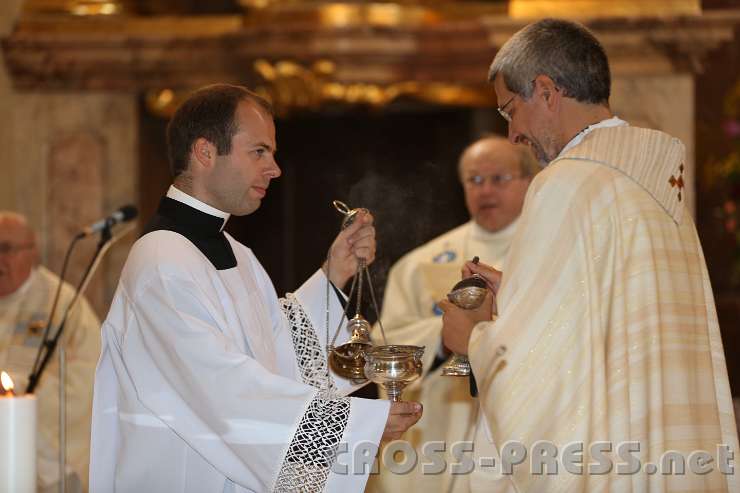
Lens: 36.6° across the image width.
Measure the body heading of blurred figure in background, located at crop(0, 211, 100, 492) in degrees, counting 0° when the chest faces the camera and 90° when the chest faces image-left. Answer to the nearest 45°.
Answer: approximately 0°

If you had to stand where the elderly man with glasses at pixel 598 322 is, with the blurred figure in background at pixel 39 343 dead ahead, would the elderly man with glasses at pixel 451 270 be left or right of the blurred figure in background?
right

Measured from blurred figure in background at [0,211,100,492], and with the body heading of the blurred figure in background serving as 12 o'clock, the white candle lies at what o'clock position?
The white candle is roughly at 12 o'clock from the blurred figure in background.

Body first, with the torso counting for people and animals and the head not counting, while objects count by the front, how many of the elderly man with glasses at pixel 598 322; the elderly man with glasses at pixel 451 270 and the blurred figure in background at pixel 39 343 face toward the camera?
2

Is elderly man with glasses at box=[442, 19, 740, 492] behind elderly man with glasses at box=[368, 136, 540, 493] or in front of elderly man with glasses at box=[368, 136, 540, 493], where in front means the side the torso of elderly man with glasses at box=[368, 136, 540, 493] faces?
in front

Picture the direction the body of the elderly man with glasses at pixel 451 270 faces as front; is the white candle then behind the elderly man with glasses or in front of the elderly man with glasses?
in front

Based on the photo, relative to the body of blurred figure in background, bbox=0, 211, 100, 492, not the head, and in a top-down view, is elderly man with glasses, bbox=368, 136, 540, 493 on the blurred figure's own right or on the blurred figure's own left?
on the blurred figure's own left

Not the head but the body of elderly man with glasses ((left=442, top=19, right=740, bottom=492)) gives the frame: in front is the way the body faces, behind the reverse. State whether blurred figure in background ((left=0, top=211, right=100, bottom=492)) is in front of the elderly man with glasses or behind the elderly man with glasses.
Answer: in front

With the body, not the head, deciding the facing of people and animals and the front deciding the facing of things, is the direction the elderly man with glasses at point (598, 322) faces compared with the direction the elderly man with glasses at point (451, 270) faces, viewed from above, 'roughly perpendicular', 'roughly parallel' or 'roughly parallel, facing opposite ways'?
roughly perpendicular

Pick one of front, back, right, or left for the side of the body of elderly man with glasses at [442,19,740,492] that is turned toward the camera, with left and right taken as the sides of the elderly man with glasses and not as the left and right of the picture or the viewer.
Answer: left

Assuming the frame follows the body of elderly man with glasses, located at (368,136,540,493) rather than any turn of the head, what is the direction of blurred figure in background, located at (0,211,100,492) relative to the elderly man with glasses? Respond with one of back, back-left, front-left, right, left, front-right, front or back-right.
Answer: right

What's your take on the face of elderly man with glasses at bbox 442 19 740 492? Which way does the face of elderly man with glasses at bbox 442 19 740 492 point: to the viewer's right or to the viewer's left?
to the viewer's left
